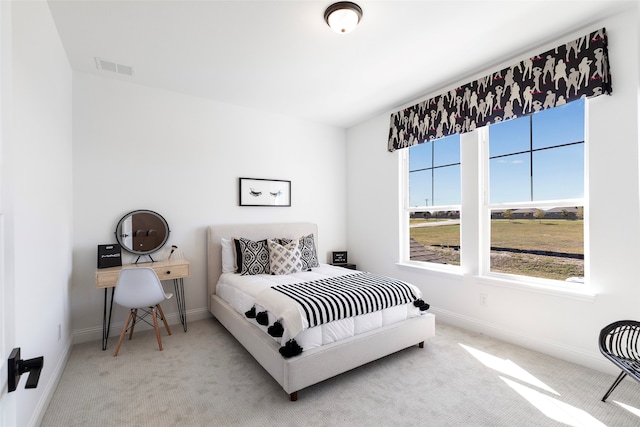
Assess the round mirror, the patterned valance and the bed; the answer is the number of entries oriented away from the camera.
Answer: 0

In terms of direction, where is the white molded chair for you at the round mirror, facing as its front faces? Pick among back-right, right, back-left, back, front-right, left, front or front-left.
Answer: front

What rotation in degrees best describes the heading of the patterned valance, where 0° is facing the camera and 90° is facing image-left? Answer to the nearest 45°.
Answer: approximately 45°

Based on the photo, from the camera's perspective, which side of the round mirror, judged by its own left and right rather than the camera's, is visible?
front

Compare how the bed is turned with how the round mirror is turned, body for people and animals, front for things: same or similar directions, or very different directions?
same or similar directions

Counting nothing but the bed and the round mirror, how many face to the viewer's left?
0

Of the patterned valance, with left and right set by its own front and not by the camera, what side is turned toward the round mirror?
front

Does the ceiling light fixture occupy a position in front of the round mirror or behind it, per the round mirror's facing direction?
in front

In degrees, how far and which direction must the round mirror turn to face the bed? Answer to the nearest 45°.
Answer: approximately 45° to its left

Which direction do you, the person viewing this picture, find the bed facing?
facing the viewer and to the right of the viewer

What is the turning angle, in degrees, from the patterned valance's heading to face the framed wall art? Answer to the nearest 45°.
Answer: approximately 45° to its right

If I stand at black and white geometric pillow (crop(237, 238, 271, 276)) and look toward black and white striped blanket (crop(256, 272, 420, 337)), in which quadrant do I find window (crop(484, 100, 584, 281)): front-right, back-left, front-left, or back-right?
front-left

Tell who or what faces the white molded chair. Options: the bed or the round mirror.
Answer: the round mirror
